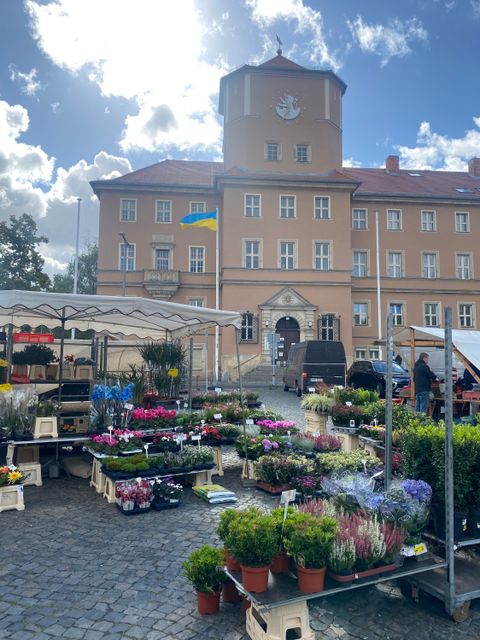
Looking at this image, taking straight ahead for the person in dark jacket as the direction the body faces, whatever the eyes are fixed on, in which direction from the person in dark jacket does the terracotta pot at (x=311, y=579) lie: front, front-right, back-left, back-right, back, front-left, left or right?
right

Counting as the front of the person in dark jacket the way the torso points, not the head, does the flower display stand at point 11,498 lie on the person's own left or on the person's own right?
on the person's own right

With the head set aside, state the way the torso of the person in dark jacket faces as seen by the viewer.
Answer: to the viewer's right

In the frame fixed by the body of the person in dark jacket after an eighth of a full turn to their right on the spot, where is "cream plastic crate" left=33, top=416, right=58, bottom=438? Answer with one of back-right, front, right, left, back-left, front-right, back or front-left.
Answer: right
